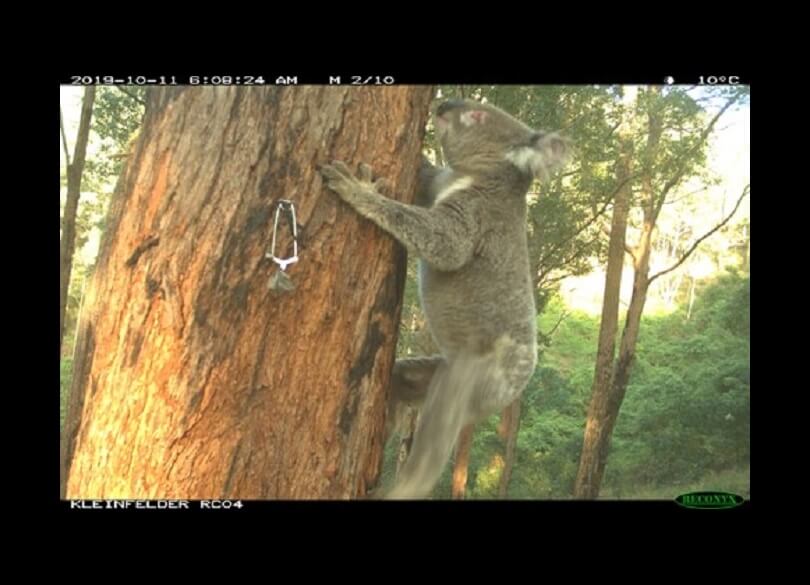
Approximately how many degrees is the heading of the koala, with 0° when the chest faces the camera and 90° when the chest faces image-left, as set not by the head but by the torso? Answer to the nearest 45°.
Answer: approximately 90°

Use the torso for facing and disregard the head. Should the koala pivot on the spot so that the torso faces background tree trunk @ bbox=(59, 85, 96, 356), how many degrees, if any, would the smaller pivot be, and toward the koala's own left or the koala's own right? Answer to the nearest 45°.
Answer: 0° — it already faces it
